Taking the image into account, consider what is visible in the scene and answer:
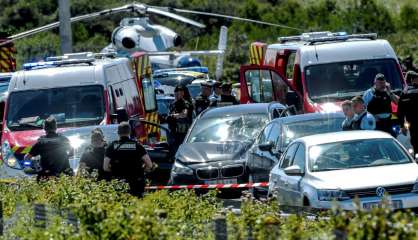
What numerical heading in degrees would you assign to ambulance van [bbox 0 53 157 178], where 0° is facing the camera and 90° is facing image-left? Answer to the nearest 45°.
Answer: approximately 45°

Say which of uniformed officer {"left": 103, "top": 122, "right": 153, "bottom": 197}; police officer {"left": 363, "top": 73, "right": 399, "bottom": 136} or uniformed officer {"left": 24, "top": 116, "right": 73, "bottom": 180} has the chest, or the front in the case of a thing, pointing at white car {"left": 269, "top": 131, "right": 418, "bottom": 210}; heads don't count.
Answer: the police officer

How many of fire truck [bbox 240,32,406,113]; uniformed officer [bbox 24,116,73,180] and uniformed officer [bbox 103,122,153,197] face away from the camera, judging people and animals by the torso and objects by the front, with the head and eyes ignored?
2

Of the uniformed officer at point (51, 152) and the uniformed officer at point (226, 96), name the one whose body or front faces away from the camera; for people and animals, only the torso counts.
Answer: the uniformed officer at point (51, 152)

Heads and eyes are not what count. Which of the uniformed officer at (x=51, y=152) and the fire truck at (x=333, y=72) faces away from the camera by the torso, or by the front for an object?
the uniformed officer

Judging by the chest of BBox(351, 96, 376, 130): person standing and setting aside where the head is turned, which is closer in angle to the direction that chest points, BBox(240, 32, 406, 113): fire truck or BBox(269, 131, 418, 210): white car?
the white car

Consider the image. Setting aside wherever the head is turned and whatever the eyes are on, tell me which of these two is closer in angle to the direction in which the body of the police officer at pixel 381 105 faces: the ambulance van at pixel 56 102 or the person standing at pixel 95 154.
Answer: the person standing

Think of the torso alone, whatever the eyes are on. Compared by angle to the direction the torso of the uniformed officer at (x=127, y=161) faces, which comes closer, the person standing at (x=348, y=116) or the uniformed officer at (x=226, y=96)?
the uniformed officer

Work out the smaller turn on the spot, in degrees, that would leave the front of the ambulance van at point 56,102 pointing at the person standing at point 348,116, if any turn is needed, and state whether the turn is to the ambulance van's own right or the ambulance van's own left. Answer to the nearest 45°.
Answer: approximately 90° to the ambulance van's own left
